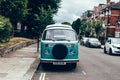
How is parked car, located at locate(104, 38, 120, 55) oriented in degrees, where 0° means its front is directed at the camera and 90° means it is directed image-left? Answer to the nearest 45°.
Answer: approximately 315°

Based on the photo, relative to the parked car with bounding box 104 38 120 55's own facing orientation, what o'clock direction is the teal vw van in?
The teal vw van is roughly at 2 o'clock from the parked car.
